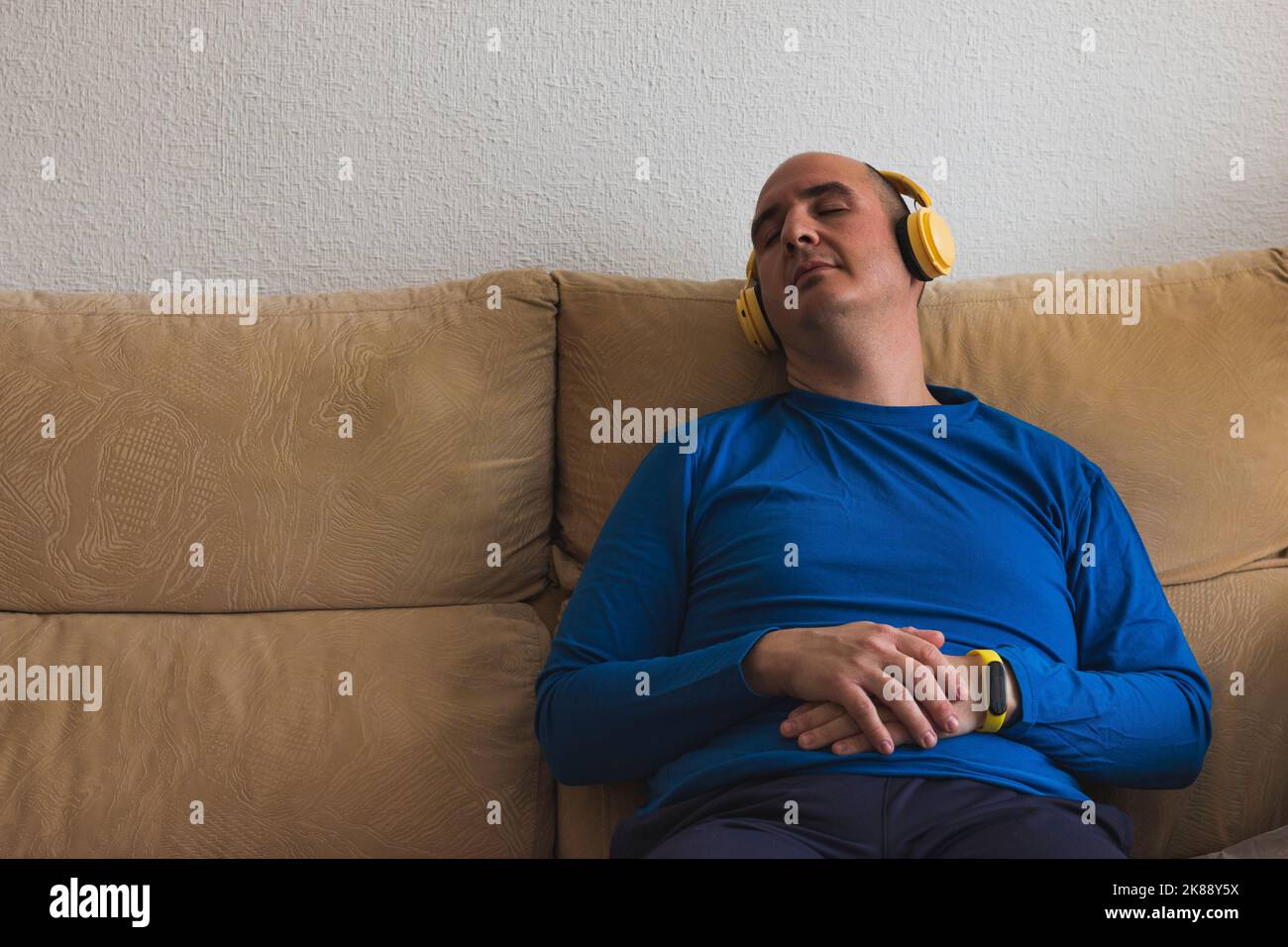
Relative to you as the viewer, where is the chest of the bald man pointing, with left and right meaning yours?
facing the viewer

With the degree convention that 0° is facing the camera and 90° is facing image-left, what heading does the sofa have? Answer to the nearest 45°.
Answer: approximately 0°
